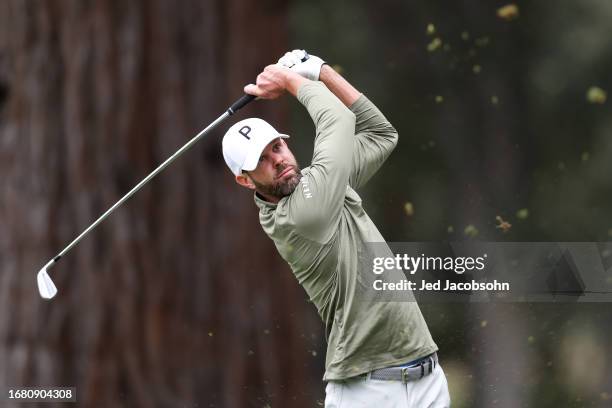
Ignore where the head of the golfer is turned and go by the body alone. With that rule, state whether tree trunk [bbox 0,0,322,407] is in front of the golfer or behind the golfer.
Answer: behind
